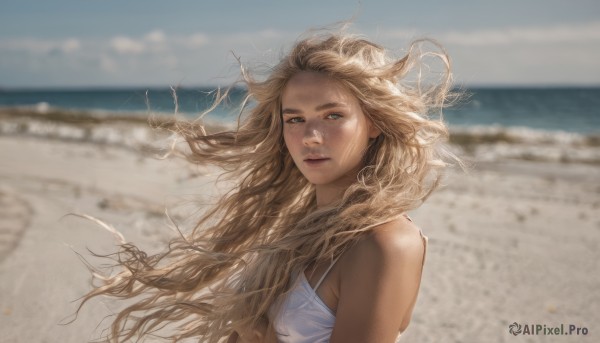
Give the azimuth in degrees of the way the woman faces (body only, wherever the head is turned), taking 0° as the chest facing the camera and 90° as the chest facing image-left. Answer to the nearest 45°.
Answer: approximately 45°
